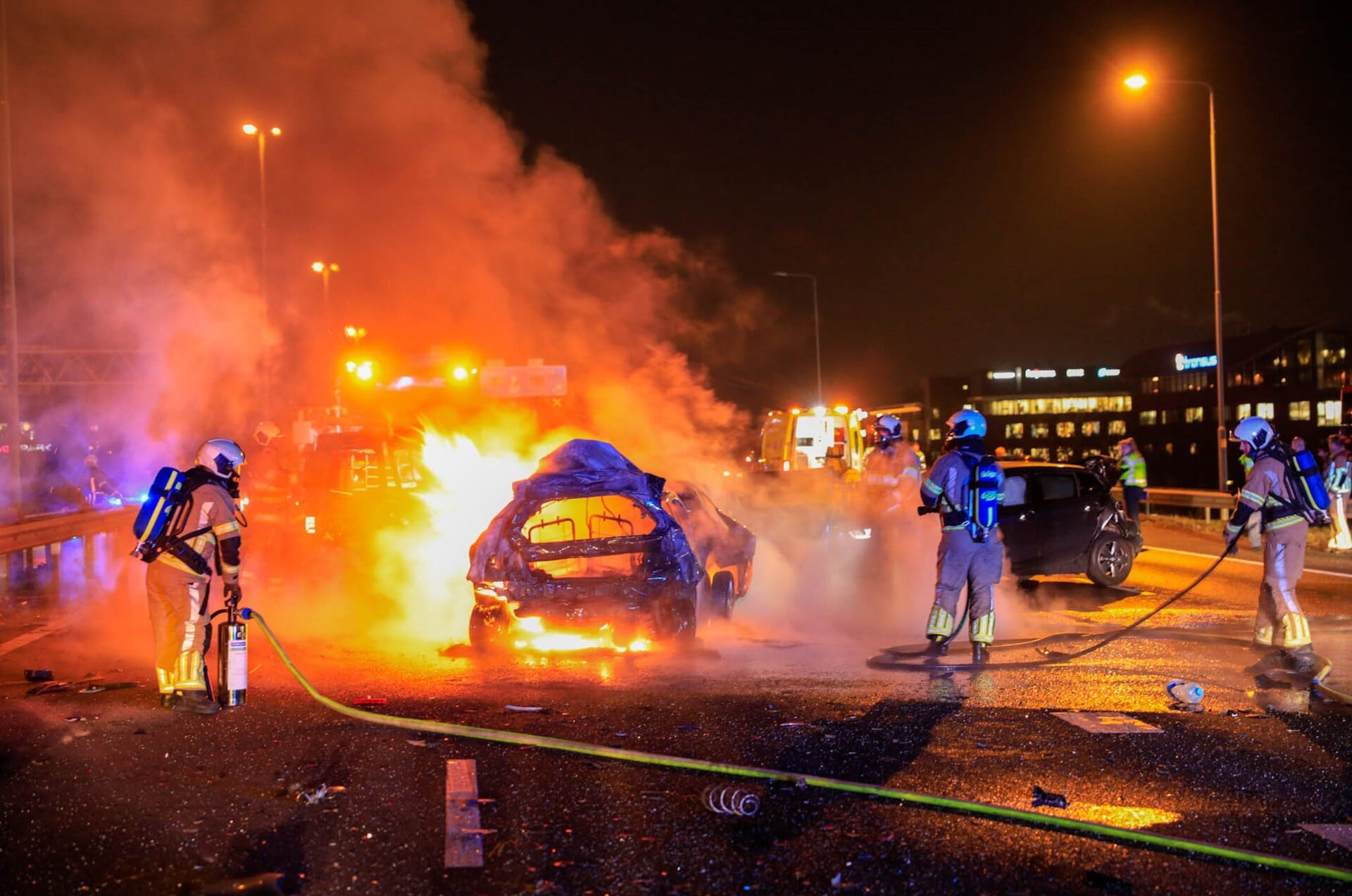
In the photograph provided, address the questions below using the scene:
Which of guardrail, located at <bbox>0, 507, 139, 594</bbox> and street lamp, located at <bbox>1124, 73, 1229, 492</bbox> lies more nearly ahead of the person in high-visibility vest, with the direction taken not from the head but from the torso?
the guardrail

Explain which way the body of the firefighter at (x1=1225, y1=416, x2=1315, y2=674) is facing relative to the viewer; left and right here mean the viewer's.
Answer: facing to the left of the viewer

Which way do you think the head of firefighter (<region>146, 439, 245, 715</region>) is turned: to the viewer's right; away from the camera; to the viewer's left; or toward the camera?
to the viewer's right

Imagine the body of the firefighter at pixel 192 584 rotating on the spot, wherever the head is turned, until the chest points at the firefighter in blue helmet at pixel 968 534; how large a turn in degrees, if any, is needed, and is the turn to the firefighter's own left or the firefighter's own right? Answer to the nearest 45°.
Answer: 0° — they already face them

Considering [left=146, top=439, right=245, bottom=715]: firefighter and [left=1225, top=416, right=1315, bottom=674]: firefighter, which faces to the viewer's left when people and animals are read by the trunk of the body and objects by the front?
[left=1225, top=416, right=1315, bottom=674]: firefighter

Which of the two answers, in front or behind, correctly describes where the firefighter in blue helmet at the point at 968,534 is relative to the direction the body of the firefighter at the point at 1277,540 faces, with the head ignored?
in front

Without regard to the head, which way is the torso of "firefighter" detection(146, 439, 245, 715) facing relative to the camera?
to the viewer's right

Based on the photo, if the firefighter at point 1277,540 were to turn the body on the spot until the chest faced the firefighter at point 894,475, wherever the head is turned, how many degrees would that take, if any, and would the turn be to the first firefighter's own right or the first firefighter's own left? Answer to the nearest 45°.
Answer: approximately 45° to the first firefighter's own right

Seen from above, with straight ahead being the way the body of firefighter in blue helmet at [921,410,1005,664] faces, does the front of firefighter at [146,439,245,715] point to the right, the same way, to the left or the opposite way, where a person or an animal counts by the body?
to the right

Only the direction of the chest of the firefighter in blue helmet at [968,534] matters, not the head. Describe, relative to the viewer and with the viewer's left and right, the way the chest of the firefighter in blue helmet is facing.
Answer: facing away from the viewer and to the left of the viewer

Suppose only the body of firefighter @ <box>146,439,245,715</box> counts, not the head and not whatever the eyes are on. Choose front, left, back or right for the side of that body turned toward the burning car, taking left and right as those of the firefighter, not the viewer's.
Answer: front
